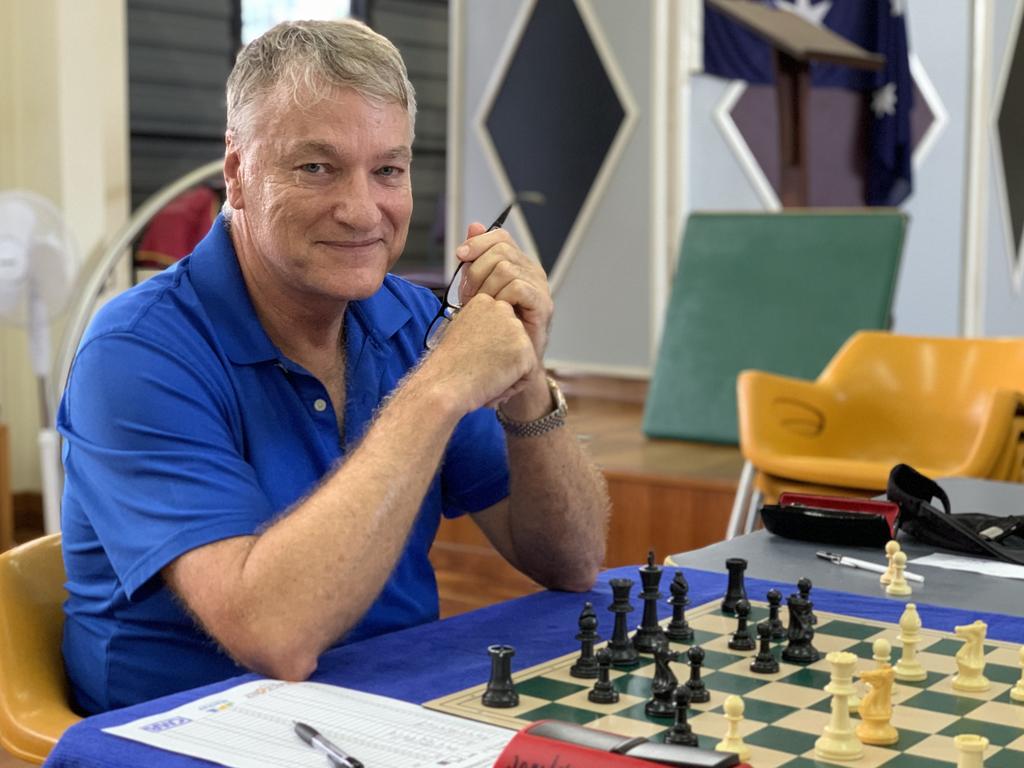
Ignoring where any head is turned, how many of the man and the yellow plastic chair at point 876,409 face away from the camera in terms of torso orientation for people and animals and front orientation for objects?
0

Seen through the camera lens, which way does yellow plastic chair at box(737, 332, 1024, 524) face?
facing the viewer and to the left of the viewer

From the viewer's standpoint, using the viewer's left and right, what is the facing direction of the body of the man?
facing the viewer and to the right of the viewer

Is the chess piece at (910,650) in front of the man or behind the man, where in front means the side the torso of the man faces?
in front

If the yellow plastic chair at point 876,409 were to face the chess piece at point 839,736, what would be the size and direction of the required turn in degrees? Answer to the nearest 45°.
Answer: approximately 45° to its left

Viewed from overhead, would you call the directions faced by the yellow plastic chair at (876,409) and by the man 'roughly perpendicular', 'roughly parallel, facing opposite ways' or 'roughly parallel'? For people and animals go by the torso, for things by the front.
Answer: roughly perpendicular

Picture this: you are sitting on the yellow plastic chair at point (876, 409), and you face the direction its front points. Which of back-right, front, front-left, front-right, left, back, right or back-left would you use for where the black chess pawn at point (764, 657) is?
front-left
